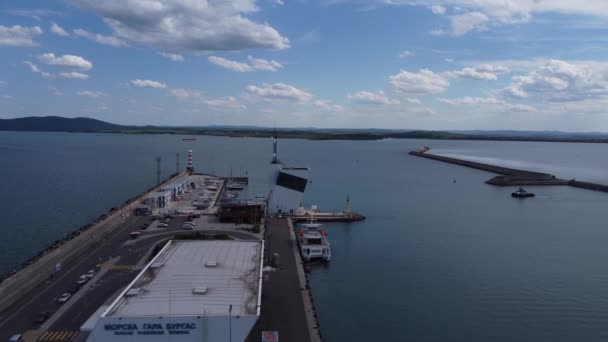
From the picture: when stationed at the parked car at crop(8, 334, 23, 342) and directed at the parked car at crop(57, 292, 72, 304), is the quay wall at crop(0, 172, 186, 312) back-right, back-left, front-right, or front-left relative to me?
front-left

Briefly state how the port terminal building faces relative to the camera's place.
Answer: facing the viewer

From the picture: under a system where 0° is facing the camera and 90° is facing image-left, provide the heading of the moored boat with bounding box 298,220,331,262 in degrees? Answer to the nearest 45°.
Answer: approximately 180°

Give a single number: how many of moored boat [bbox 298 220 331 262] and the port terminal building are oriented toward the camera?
1

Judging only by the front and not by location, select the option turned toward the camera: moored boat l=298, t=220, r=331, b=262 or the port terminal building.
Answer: the port terminal building

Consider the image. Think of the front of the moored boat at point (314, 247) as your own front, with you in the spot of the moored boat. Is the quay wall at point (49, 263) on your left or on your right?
on your left

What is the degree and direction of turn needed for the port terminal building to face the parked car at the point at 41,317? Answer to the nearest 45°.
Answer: approximately 135° to its right

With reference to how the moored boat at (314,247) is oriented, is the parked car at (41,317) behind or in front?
behind

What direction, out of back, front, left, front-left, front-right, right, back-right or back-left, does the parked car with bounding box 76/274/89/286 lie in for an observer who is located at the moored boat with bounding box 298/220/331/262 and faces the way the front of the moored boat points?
back-left

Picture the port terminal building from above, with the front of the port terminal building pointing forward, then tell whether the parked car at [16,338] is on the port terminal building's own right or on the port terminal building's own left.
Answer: on the port terminal building's own right

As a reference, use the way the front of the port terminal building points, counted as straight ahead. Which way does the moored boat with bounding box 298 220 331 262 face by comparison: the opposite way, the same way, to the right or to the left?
the opposite way

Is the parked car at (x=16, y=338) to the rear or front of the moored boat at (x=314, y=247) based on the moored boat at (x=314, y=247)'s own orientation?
to the rear
